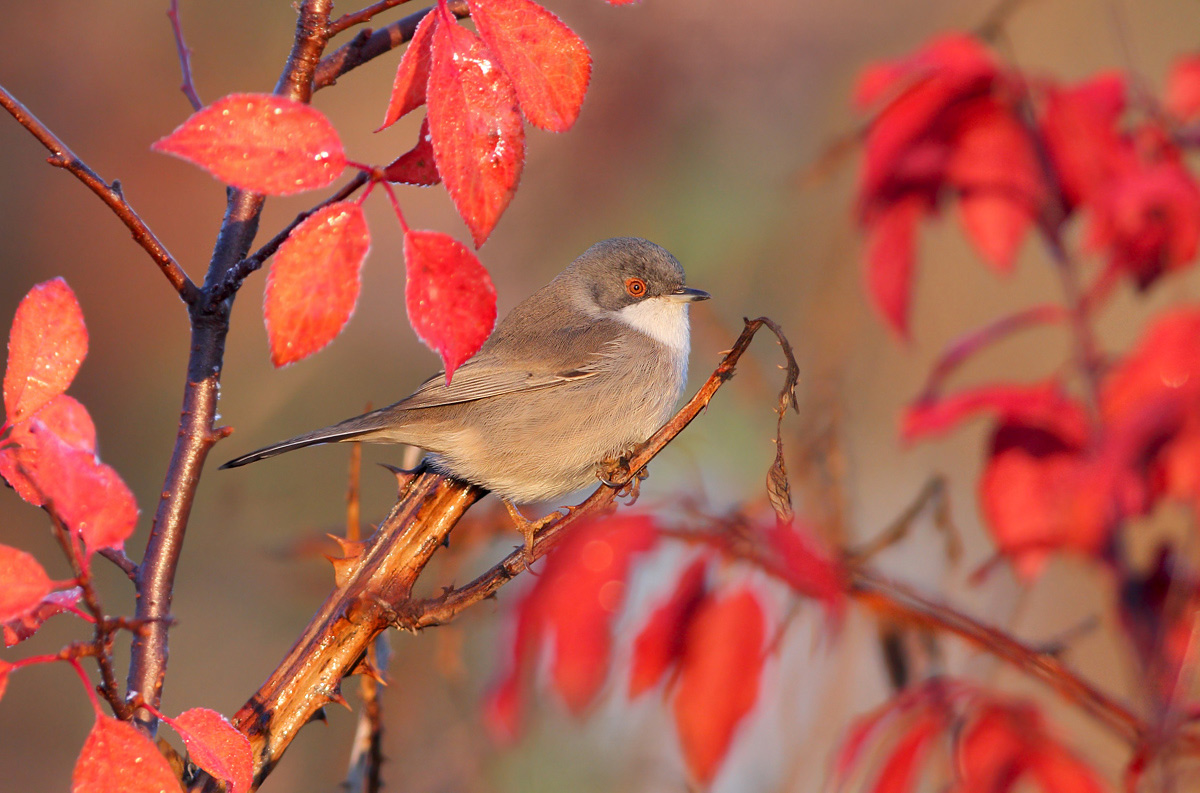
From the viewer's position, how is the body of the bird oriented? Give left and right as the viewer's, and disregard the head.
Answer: facing to the right of the viewer

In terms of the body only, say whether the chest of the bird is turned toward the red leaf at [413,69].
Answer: no

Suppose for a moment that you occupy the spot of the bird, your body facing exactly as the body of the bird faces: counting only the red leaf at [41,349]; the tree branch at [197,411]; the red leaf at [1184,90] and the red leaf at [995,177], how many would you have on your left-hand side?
0

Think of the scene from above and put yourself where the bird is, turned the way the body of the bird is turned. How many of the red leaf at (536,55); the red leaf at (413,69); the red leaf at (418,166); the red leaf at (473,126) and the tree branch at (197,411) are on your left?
0

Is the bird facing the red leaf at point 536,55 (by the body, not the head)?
no

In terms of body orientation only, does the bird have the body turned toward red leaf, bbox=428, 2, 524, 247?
no
